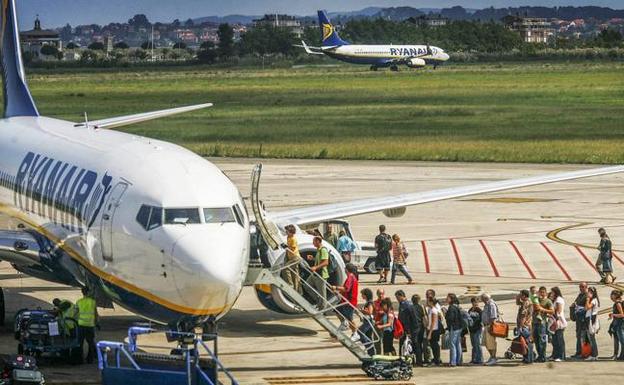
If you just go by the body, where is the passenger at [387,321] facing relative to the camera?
to the viewer's left

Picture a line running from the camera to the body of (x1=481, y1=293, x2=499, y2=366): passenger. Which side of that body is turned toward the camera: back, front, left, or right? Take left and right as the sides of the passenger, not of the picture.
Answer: left

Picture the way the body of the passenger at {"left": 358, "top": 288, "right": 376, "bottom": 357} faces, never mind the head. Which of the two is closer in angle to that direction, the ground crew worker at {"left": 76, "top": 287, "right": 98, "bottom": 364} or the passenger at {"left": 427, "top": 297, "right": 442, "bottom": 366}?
the ground crew worker

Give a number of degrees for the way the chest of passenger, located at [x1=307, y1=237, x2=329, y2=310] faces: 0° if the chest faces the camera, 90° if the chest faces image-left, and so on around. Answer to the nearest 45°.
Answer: approximately 90°

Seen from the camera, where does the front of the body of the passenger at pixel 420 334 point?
to the viewer's left

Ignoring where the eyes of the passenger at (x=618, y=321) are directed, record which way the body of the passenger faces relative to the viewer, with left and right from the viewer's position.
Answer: facing to the left of the viewer

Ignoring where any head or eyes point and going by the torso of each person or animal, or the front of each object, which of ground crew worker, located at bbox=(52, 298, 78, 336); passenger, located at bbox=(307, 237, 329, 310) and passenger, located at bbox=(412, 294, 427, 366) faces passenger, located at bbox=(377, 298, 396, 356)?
passenger, located at bbox=(412, 294, 427, 366)

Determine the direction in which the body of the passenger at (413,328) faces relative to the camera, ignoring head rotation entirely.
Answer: to the viewer's left

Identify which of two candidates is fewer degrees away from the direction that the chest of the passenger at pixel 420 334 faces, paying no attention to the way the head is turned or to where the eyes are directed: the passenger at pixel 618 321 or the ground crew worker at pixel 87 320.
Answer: the ground crew worker

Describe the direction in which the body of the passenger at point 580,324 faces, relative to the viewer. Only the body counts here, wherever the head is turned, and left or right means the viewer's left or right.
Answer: facing to the left of the viewer

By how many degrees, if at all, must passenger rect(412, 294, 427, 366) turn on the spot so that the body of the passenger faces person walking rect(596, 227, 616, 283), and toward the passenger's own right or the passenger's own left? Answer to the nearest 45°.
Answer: approximately 135° to the passenger's own right

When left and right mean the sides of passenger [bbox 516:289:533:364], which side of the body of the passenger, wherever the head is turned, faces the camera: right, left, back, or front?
left

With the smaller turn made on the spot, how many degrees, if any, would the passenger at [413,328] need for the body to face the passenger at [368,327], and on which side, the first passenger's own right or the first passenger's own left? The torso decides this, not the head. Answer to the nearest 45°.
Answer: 0° — they already face them
